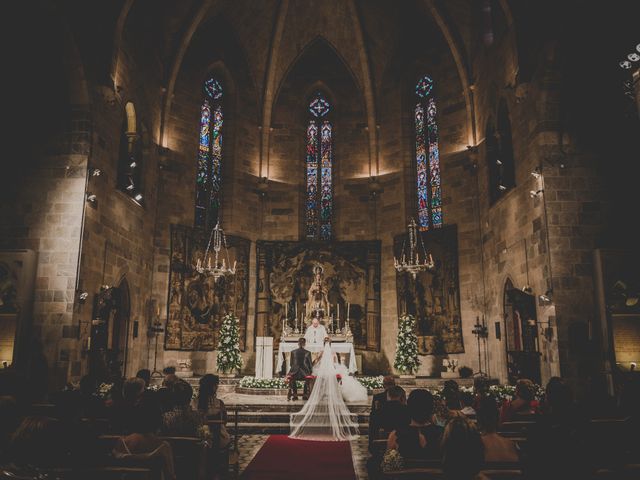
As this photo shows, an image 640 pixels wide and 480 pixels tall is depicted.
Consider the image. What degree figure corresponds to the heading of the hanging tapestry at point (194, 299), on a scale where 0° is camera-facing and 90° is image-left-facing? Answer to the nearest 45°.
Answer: approximately 315°

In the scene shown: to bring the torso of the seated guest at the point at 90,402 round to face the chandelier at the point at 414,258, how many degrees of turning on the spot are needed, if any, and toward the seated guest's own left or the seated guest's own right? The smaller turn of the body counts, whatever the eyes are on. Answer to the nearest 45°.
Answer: approximately 45° to the seated guest's own right

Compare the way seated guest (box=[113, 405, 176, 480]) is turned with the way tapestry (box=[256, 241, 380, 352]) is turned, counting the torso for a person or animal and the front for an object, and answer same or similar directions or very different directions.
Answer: very different directions

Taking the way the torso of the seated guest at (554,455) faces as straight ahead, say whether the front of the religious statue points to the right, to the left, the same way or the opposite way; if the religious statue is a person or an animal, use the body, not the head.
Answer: the opposite way

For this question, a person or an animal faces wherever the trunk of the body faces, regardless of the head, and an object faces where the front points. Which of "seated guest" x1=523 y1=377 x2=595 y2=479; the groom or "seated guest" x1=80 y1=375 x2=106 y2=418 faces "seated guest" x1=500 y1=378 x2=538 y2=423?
"seated guest" x1=523 y1=377 x2=595 y2=479

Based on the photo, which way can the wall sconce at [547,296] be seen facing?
to the viewer's left

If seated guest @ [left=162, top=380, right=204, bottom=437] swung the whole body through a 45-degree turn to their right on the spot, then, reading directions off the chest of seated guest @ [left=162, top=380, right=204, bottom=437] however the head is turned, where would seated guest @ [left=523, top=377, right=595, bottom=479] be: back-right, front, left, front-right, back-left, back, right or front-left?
right

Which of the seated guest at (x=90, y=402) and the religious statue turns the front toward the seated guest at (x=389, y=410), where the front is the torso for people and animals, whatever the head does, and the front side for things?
the religious statue

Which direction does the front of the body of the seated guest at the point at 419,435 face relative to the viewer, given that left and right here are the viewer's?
facing away from the viewer

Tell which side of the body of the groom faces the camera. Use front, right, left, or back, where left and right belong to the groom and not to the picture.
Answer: back

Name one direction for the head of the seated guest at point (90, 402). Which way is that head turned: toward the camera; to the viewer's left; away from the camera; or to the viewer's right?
away from the camera

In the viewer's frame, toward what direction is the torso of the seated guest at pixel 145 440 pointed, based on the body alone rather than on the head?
away from the camera

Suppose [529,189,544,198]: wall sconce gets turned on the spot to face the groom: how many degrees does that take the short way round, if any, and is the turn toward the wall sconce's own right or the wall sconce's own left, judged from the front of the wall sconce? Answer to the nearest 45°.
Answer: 0° — it already faces them

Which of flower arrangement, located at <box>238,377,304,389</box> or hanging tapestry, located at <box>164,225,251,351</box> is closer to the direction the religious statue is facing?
the flower arrangement

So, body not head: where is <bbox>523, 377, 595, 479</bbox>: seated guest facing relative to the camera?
away from the camera

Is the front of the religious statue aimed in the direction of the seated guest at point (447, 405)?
yes

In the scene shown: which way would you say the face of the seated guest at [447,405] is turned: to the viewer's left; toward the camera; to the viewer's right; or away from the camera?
away from the camera

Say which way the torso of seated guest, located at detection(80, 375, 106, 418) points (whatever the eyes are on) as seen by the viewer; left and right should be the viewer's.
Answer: facing away from the viewer
